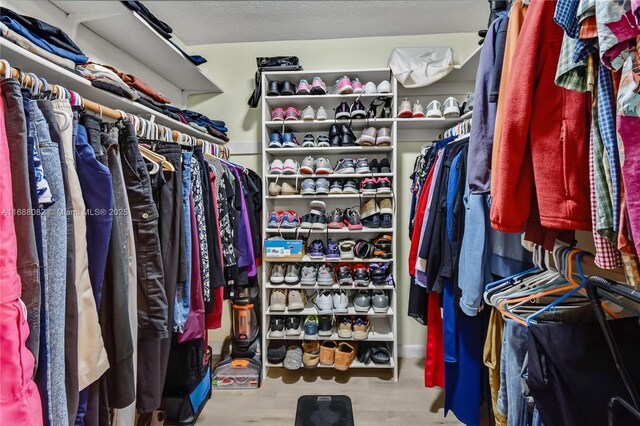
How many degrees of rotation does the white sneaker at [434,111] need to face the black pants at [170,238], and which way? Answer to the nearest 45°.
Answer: approximately 45° to its right

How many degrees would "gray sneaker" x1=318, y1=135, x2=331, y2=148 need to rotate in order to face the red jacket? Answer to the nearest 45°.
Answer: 0° — it already faces it
